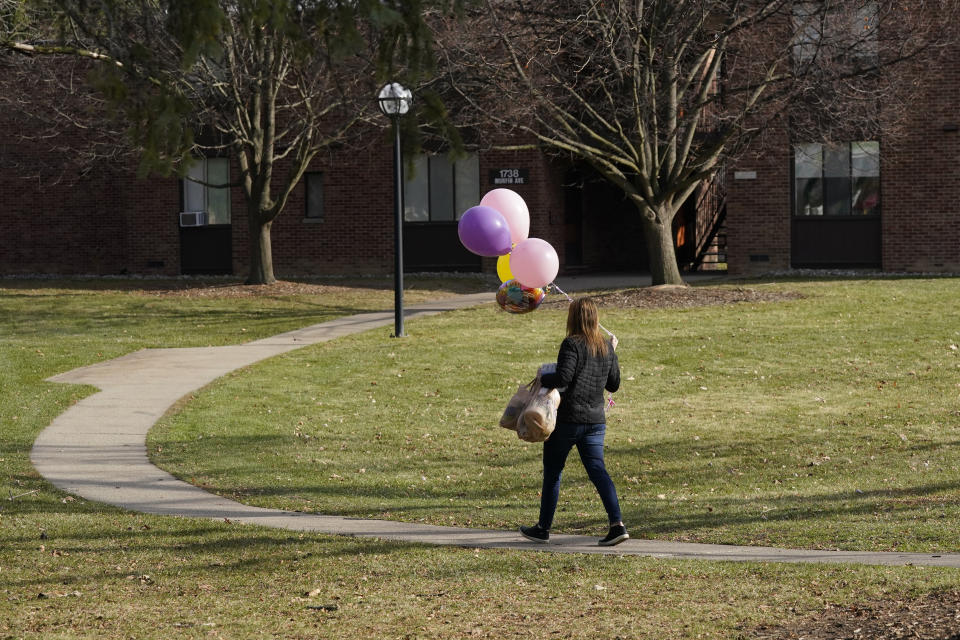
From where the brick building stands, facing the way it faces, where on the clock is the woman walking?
The woman walking is roughly at 12 o'clock from the brick building.

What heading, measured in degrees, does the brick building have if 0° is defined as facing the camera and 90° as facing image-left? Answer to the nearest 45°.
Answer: approximately 0°

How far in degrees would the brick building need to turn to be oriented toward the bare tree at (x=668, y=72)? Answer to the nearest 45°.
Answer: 0° — it already faces it

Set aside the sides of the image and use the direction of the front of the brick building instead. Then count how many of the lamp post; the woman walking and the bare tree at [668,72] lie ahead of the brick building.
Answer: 3

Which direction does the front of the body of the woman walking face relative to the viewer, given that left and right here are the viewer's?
facing away from the viewer and to the left of the viewer

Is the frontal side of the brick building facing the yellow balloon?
yes

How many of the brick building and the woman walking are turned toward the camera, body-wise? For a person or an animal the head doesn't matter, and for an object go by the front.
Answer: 1
